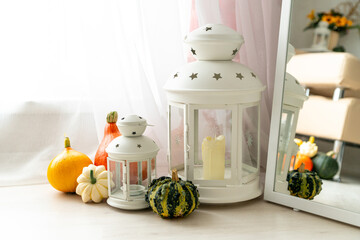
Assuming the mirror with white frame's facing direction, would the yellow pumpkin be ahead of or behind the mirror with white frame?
ahead

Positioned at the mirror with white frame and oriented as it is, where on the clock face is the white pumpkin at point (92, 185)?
The white pumpkin is roughly at 1 o'clock from the mirror with white frame.

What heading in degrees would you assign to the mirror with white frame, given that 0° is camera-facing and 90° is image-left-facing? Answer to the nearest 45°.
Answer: approximately 45°

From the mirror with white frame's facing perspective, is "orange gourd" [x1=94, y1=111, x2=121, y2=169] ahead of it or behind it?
ahead
